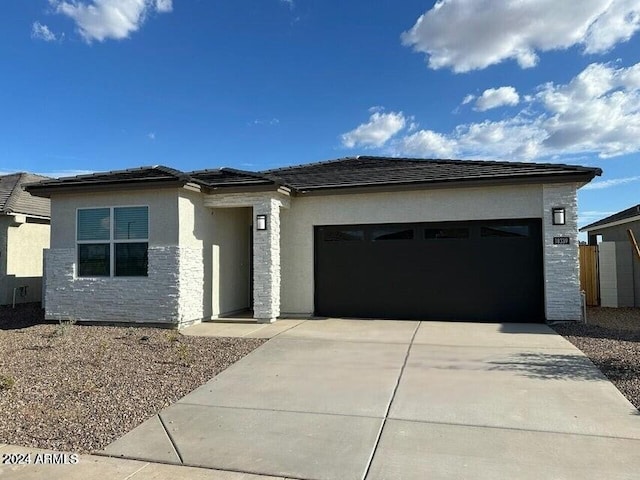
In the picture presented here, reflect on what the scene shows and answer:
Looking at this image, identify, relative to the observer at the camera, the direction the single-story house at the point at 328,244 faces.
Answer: facing the viewer

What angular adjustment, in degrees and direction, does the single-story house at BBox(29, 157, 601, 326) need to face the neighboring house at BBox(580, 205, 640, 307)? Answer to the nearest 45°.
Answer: approximately 90° to its left

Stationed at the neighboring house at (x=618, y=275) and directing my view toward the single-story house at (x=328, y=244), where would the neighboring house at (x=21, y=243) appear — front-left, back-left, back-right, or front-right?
front-right

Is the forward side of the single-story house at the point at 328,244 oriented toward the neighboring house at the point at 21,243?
no
